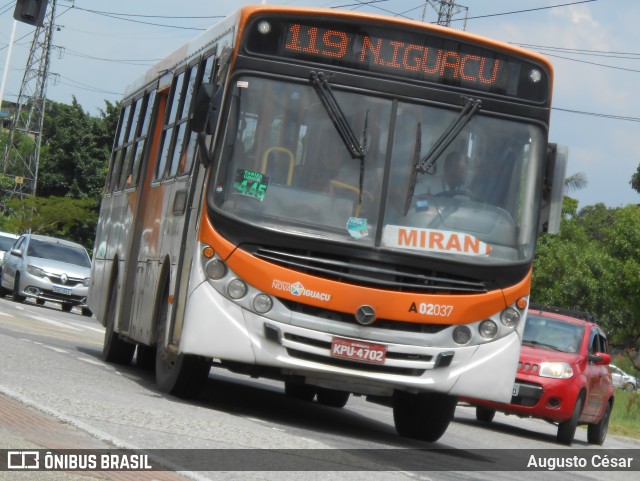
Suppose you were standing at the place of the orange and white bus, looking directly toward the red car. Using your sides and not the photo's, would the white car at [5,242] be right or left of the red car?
left

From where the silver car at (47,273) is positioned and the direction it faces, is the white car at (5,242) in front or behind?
behind

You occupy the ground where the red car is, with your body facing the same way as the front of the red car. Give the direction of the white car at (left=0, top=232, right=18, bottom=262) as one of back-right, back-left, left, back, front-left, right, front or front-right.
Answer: right

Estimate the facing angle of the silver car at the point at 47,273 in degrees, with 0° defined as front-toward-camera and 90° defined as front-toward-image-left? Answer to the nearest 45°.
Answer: approximately 315°

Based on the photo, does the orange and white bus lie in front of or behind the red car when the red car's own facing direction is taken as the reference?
in front

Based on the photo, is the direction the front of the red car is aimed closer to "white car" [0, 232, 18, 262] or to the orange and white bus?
the orange and white bus

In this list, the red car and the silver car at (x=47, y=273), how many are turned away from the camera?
0

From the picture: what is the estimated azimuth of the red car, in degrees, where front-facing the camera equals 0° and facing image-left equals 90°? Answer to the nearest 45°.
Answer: approximately 45°

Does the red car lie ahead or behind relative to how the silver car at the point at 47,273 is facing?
ahead

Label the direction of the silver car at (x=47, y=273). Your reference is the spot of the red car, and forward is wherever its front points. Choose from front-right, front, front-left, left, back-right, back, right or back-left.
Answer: right

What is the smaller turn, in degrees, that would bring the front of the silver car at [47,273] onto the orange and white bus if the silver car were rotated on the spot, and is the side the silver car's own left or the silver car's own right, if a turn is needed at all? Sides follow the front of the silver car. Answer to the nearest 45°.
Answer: approximately 45° to the silver car's own right
